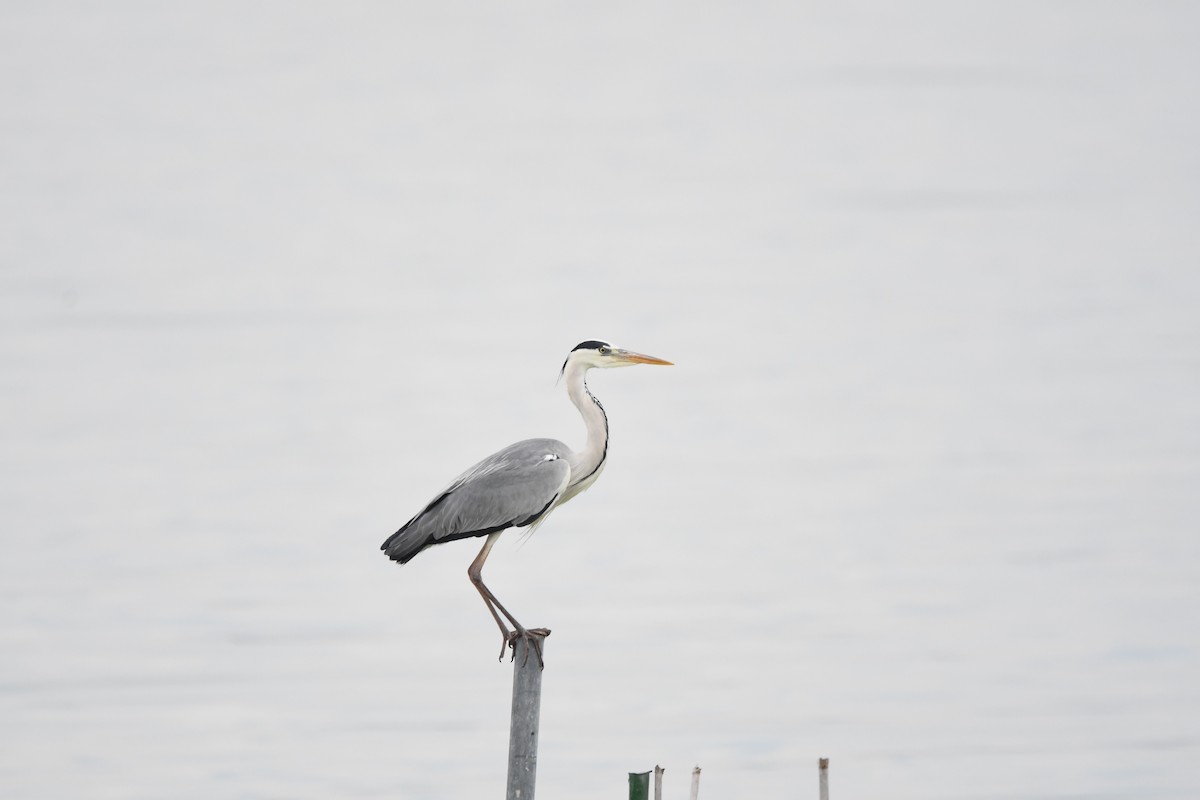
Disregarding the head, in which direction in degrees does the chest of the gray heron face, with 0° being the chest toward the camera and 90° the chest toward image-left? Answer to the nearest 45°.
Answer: approximately 270°
